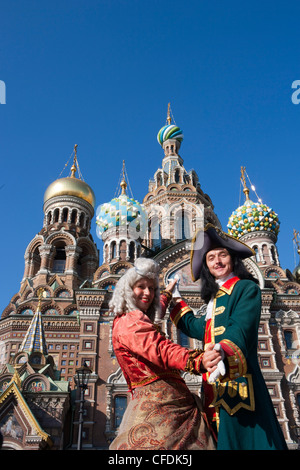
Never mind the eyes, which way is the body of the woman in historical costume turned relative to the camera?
to the viewer's right

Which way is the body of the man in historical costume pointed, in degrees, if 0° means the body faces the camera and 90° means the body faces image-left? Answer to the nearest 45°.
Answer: approximately 45°

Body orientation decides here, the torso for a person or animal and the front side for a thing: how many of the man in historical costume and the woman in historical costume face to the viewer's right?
1

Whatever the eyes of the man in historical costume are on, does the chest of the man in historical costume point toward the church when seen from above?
no

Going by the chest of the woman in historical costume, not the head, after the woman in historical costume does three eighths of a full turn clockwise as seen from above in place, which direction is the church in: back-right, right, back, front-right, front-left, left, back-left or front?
back-right
